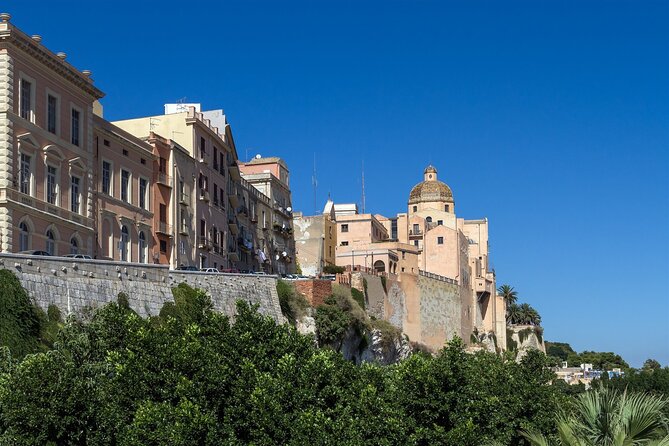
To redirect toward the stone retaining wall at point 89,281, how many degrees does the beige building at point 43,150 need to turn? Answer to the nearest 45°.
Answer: approximately 45° to its right

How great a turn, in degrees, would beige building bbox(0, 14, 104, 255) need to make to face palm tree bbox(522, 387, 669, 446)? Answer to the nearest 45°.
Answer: approximately 45° to its right

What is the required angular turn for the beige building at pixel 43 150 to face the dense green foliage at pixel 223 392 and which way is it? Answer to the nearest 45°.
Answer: approximately 45° to its right

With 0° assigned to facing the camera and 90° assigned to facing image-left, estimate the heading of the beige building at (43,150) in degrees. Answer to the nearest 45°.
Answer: approximately 315°
